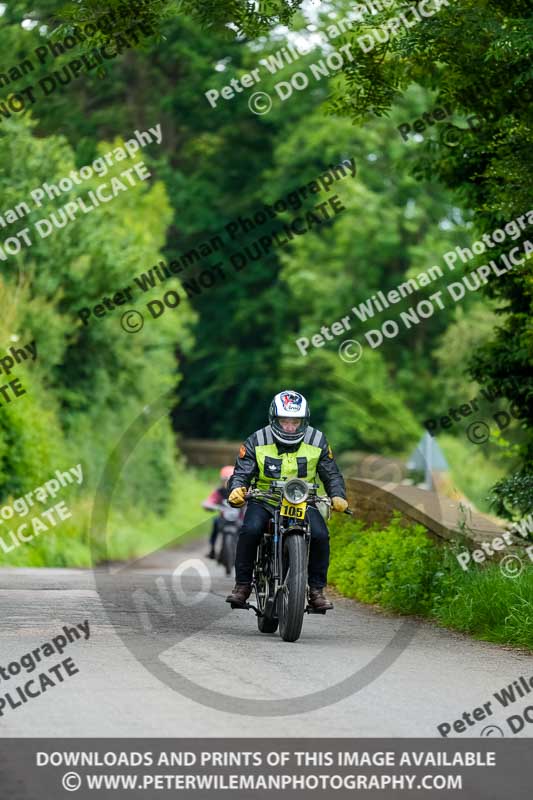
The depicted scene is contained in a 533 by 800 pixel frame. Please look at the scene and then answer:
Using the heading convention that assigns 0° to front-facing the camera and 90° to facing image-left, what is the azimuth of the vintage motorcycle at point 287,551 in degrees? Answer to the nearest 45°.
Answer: approximately 0°

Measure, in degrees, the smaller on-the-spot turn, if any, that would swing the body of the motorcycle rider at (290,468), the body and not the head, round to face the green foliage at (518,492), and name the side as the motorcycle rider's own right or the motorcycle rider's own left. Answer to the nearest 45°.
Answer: approximately 135° to the motorcycle rider's own left

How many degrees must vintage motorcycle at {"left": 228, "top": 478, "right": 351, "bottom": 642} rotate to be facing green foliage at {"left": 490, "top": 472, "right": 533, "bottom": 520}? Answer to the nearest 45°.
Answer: approximately 135° to its left

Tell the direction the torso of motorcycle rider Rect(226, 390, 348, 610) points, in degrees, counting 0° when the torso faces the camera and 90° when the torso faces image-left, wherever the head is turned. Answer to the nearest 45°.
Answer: approximately 0°
